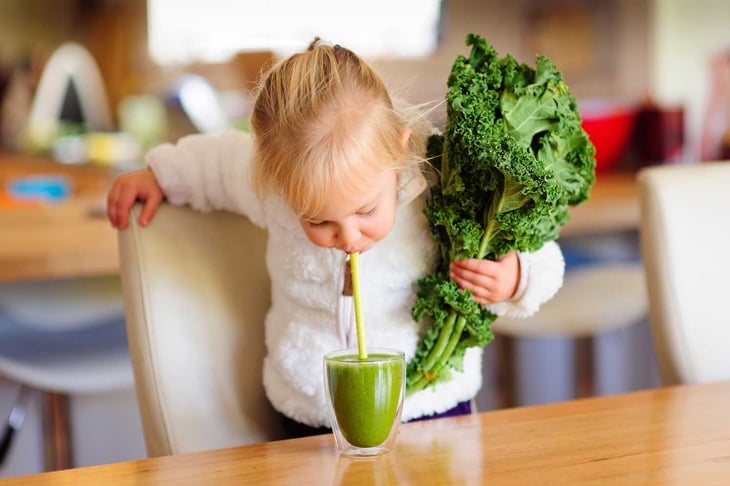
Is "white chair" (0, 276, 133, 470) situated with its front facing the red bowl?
no

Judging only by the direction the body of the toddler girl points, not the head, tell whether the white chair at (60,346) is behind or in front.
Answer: behind

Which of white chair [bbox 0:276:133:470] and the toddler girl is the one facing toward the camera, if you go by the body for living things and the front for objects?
the toddler girl

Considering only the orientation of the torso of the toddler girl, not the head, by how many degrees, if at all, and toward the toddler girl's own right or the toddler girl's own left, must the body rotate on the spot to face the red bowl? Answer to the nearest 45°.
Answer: approximately 135° to the toddler girl's own left

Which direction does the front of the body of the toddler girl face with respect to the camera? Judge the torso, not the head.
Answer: toward the camera
